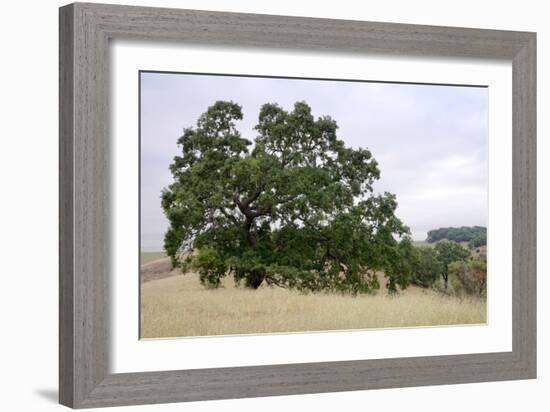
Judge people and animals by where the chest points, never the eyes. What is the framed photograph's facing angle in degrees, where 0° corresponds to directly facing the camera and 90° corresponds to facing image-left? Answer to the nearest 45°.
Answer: approximately 315°
